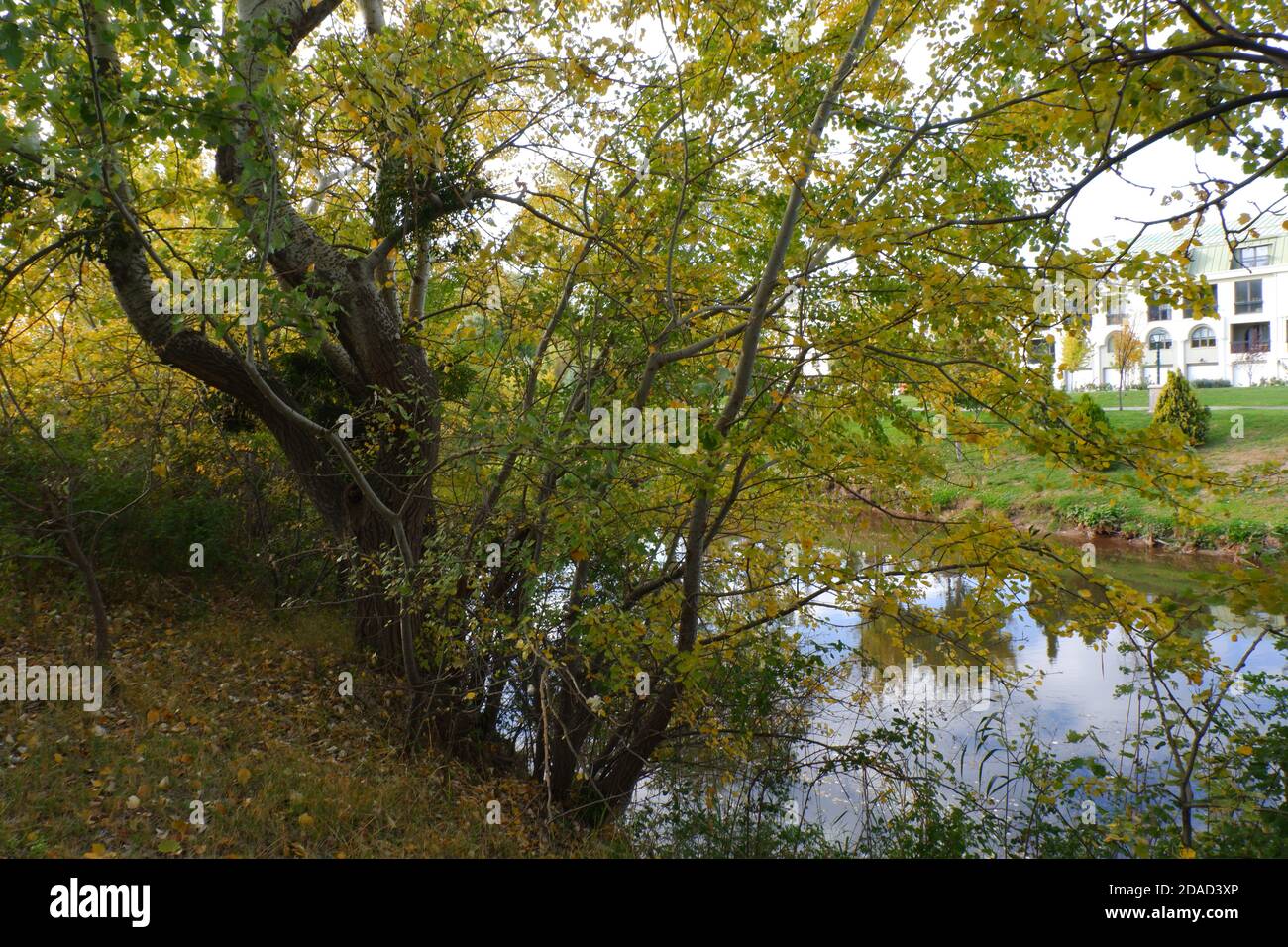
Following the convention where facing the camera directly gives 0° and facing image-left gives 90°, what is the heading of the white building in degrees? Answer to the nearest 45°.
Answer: approximately 0°

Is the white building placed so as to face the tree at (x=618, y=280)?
yes

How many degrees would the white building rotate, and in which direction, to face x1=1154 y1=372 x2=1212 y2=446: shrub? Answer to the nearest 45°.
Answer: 0° — it already faces it
